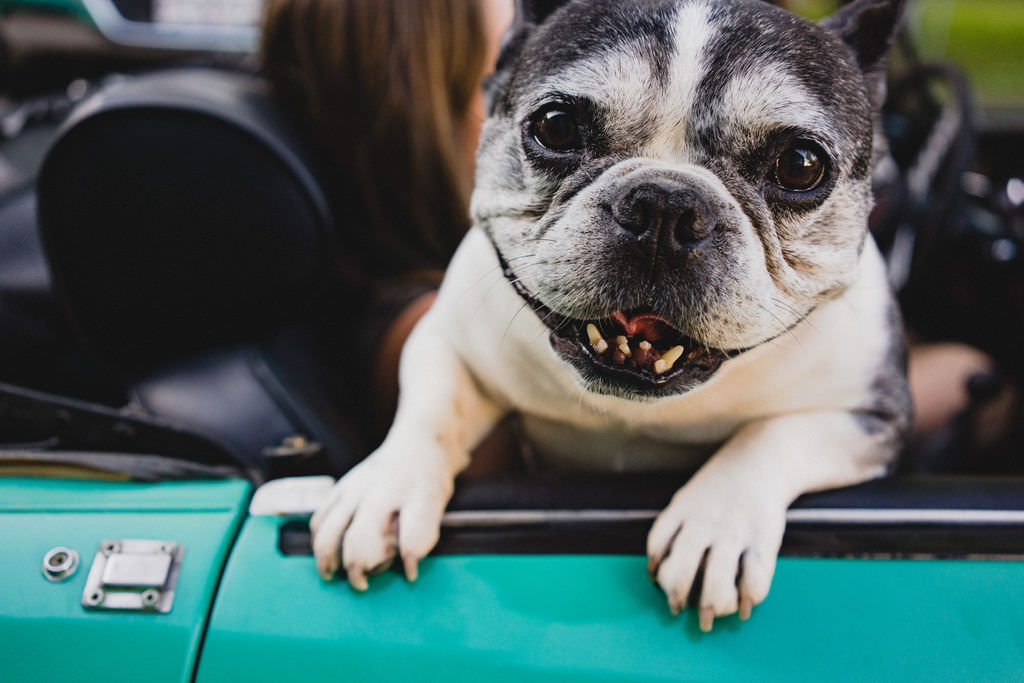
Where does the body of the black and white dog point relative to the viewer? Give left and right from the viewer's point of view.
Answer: facing the viewer
